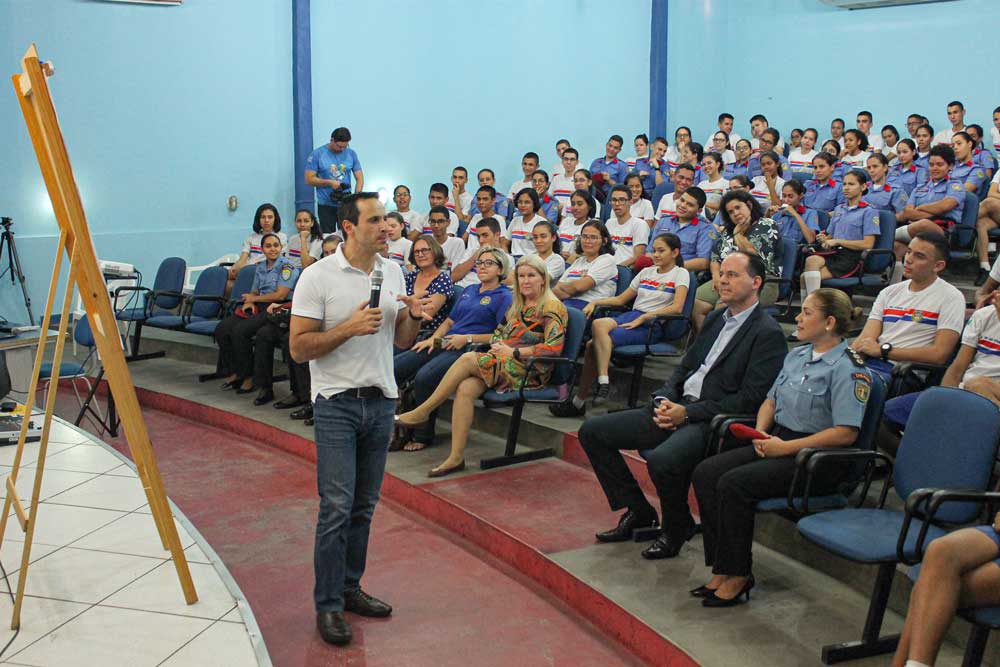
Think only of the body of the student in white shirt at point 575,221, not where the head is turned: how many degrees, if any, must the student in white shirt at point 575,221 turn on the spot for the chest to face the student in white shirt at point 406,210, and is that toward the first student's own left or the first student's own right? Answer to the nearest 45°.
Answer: approximately 90° to the first student's own right

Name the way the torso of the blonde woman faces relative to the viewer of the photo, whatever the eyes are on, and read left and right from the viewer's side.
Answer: facing the viewer and to the left of the viewer

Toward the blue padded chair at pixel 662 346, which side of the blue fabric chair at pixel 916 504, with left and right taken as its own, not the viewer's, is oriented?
right

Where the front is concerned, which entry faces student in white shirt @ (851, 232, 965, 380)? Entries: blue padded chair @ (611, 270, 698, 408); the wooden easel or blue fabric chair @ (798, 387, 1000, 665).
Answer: the wooden easel

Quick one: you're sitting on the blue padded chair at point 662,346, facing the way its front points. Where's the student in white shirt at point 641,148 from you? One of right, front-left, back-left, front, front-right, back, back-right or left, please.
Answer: right

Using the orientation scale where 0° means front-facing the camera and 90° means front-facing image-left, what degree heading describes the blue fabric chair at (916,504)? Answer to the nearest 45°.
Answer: approximately 45°

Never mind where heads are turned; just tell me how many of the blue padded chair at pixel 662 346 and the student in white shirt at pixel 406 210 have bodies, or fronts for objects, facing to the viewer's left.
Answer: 1

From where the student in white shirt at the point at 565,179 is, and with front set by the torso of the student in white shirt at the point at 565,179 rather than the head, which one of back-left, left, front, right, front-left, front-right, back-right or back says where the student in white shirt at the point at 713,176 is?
left

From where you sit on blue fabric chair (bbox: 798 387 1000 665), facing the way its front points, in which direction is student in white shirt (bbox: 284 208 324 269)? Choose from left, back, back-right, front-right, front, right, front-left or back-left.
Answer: right

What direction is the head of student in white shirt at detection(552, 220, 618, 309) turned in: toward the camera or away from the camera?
toward the camera

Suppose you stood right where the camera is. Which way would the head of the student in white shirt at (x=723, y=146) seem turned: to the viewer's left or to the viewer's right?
to the viewer's left

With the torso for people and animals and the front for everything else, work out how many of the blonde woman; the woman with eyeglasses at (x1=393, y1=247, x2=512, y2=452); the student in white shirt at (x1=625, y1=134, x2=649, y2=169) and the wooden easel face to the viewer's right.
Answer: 1

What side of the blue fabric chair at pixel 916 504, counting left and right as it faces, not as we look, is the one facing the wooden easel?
front

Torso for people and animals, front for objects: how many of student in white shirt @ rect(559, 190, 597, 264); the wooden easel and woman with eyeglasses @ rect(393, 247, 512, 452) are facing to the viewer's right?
1

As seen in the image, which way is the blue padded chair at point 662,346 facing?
to the viewer's left
